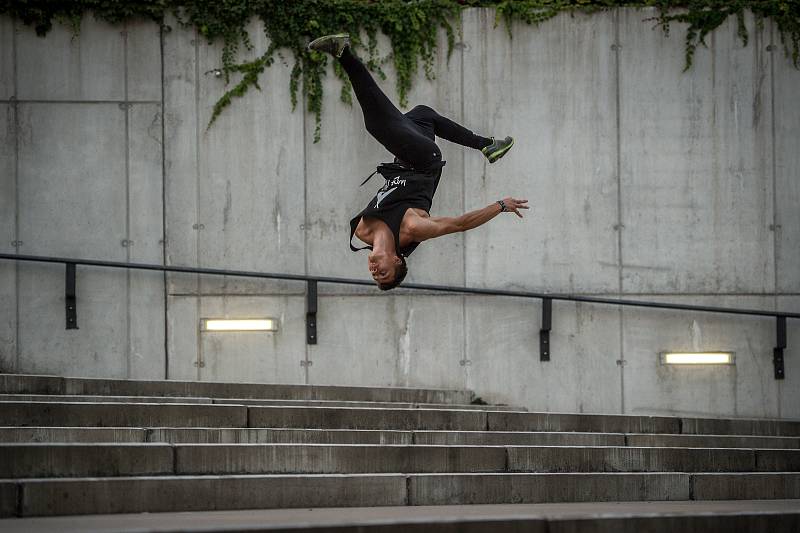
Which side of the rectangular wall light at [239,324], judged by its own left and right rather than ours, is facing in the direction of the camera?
front

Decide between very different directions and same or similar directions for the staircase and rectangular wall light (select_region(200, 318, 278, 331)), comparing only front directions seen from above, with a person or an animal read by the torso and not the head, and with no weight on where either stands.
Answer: same or similar directions

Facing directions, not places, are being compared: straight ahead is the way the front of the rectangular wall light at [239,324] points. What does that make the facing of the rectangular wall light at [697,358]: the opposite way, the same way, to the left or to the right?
the same way

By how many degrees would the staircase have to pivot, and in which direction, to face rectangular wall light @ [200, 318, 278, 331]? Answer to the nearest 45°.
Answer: approximately 180°

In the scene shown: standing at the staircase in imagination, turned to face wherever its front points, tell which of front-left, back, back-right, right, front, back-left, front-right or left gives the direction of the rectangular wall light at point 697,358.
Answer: back-left

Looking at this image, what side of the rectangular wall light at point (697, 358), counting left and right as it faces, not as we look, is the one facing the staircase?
front

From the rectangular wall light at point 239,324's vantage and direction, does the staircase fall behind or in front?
in front

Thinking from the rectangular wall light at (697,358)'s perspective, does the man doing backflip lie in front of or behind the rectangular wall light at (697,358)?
in front

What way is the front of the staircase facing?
toward the camera

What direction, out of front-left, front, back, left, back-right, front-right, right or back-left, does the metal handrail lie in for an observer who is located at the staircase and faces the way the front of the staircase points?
back

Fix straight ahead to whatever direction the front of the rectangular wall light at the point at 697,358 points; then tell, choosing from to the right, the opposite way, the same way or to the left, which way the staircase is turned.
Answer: the same way
